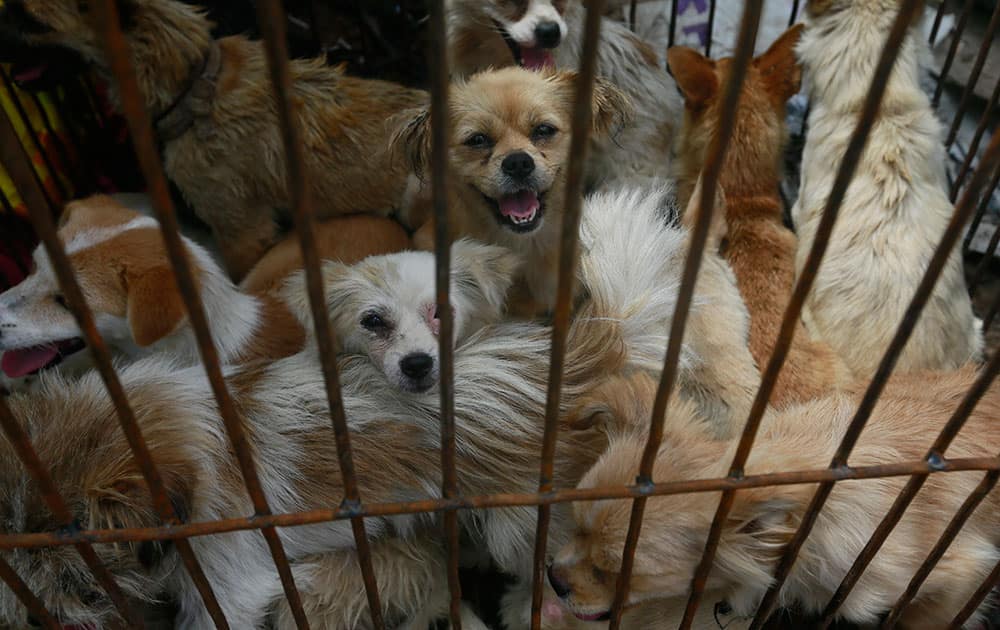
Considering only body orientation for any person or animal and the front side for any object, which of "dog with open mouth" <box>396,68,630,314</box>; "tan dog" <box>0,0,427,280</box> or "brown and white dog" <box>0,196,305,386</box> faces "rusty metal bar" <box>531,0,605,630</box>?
the dog with open mouth

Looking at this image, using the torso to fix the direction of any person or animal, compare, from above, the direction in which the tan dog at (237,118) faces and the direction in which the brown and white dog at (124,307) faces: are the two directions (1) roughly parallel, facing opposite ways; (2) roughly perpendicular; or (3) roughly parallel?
roughly parallel

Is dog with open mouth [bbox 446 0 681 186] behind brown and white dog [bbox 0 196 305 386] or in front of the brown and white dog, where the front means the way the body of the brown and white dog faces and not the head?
behind

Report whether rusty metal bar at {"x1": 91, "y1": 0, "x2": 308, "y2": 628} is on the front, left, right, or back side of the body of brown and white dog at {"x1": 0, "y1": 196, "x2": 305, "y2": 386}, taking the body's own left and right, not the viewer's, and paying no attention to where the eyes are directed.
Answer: left

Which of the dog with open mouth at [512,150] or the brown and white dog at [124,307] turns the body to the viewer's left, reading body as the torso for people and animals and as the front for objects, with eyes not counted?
the brown and white dog

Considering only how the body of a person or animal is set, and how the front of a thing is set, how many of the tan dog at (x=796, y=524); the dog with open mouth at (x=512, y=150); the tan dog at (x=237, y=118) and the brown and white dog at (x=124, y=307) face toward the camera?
1

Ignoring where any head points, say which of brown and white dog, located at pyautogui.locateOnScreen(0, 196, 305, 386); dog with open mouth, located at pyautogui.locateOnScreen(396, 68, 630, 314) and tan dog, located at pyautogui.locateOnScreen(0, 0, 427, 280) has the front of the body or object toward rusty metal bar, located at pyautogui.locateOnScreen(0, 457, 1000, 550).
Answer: the dog with open mouth

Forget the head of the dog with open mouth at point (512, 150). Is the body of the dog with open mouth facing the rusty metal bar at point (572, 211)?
yes

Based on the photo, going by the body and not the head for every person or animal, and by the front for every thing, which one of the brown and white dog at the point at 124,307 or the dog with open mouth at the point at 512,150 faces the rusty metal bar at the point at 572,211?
the dog with open mouth

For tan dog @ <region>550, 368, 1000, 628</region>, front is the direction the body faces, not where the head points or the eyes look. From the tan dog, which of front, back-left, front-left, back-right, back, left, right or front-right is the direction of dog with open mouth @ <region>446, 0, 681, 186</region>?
front-right

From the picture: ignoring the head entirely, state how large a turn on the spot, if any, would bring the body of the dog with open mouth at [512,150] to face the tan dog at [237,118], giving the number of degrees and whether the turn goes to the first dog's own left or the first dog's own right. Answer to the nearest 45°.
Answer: approximately 90° to the first dog's own right

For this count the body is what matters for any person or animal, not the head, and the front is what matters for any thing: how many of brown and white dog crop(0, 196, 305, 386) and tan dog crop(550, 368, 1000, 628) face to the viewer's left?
2

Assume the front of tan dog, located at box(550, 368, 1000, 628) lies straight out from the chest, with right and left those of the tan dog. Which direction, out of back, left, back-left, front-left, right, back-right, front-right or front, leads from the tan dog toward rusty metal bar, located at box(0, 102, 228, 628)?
front-left

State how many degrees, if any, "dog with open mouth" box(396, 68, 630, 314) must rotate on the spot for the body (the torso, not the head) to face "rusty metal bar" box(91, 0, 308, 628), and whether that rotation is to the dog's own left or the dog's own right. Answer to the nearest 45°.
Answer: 0° — it already faces it

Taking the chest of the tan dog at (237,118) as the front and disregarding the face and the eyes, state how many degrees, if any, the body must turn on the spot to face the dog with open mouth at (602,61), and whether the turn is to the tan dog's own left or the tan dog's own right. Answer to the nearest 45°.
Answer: approximately 180°

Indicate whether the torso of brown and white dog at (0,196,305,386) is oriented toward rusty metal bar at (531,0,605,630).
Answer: no

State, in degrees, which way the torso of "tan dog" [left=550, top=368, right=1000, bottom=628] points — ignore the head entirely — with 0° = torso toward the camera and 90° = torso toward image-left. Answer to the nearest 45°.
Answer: approximately 90°

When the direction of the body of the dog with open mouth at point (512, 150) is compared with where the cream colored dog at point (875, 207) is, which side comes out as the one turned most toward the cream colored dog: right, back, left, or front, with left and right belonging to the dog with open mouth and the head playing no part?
left

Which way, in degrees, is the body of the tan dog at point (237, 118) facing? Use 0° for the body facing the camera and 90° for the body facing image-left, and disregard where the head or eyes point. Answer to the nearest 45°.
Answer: approximately 90°

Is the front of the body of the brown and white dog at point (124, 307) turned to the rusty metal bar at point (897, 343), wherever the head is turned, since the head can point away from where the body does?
no

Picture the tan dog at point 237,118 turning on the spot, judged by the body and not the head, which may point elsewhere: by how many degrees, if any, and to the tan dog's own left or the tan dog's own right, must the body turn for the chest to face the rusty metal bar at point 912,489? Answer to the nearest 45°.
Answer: approximately 135° to the tan dog's own left

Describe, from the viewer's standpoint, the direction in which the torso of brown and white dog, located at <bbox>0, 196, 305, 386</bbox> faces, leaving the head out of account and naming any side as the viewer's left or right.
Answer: facing to the left of the viewer
